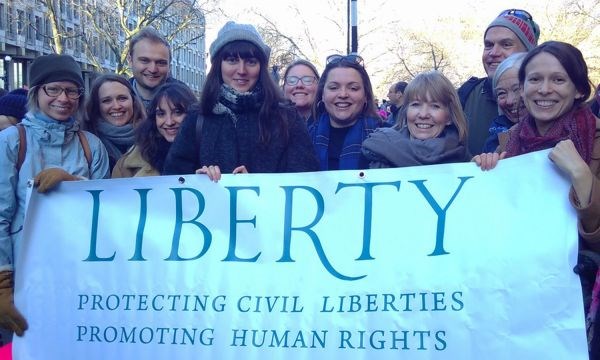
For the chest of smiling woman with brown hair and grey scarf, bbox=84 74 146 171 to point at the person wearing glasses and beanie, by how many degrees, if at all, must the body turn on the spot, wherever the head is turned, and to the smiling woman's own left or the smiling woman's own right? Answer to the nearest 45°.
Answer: approximately 45° to the smiling woman's own right

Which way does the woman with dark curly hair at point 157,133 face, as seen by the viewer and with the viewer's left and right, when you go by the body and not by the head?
facing the viewer

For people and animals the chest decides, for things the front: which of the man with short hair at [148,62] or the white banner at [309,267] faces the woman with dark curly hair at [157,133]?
the man with short hair

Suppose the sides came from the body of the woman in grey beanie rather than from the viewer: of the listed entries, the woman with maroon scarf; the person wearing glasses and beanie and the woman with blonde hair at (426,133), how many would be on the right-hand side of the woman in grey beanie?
1

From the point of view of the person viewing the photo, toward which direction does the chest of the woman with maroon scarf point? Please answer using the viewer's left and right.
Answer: facing the viewer and to the left of the viewer

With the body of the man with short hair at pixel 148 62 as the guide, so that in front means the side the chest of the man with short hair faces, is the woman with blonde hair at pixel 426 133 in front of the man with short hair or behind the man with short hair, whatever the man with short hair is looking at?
in front

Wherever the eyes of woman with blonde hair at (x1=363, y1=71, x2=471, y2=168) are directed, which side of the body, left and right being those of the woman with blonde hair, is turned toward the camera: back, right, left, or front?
front

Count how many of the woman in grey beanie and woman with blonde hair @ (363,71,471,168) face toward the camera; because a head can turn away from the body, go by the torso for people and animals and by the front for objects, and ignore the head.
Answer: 2

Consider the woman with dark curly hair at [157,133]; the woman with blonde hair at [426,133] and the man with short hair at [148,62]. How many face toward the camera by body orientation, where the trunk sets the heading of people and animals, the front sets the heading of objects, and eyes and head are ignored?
3

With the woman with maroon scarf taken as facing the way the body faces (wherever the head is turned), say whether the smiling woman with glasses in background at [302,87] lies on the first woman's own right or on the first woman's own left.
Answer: on the first woman's own right
